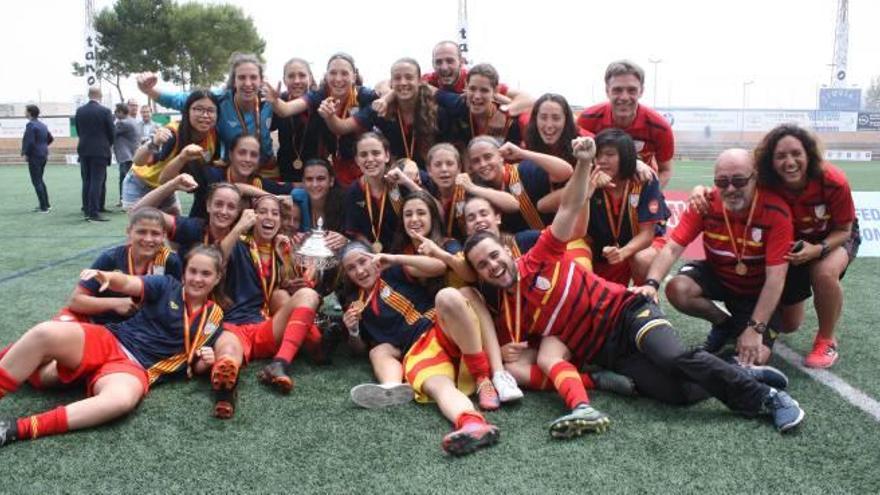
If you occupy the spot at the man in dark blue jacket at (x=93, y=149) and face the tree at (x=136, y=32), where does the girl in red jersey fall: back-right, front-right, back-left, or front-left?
back-right

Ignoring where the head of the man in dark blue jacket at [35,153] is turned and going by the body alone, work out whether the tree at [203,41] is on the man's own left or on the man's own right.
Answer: on the man's own right

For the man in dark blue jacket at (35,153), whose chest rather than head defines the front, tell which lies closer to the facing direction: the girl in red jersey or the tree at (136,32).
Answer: the tree

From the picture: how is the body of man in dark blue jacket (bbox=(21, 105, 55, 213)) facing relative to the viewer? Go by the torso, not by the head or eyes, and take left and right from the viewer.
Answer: facing away from the viewer and to the left of the viewer

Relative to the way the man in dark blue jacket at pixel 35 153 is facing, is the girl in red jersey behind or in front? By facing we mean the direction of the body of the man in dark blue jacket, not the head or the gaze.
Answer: behind
